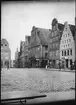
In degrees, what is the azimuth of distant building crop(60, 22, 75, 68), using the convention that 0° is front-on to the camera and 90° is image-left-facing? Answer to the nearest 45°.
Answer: approximately 45°
